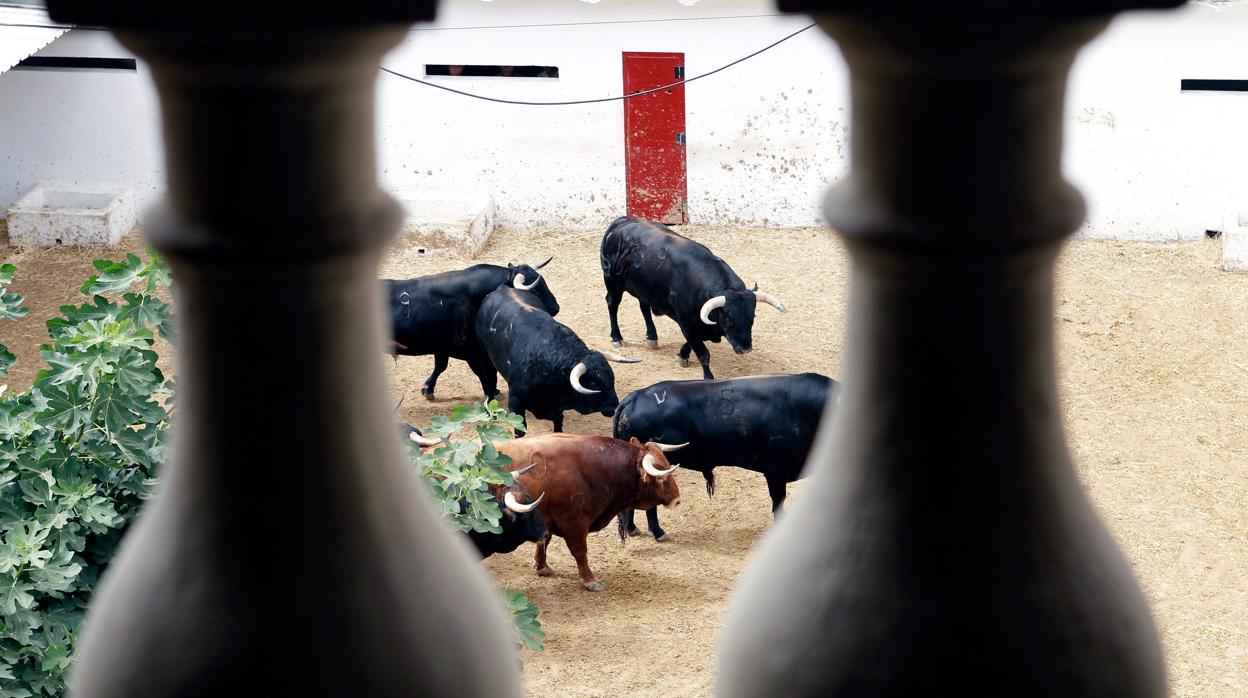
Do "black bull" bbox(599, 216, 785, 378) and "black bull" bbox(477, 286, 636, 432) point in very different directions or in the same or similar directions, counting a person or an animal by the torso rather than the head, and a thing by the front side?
same or similar directions

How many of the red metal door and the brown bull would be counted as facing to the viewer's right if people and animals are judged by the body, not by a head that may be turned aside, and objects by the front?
1

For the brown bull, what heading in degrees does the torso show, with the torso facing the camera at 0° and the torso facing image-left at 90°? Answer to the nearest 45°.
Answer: approximately 270°

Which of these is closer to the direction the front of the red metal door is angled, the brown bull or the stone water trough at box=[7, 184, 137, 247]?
the brown bull

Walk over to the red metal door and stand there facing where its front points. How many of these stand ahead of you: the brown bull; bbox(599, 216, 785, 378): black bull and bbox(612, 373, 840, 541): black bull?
3

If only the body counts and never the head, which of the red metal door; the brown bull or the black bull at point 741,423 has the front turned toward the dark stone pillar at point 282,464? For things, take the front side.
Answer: the red metal door

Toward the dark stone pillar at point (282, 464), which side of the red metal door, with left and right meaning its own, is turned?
front

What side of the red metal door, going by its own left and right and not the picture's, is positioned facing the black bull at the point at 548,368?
front

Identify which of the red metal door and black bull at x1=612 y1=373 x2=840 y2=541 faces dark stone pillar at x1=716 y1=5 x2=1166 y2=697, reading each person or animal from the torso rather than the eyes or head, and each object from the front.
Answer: the red metal door

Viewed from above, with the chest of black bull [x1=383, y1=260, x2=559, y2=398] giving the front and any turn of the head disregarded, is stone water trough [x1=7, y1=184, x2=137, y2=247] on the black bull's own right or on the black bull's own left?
on the black bull's own left

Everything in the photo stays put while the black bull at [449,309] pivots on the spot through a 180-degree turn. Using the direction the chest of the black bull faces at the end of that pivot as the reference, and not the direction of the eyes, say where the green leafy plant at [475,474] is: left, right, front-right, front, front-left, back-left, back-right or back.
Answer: left

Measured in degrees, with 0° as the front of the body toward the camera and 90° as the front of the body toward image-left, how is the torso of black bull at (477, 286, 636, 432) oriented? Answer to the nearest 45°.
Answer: approximately 315°

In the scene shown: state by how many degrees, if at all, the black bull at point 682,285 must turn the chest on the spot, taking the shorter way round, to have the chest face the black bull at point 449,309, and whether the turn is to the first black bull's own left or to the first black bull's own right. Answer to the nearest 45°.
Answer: approximately 90° to the first black bull's own right

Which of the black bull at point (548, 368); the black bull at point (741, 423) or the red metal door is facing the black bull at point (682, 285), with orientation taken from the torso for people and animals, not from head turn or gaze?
the red metal door

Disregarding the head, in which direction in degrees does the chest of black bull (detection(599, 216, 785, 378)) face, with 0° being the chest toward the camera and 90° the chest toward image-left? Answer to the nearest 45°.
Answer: approximately 315°

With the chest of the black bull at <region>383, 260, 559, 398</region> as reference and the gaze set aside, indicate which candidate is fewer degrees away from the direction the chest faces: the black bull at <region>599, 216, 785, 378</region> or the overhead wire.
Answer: the black bull

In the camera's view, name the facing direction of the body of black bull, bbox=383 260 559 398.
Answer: to the viewer's right
